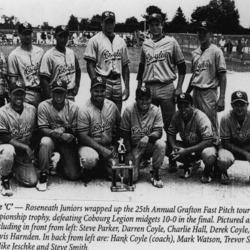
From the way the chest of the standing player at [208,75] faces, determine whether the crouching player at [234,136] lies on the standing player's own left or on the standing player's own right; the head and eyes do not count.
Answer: on the standing player's own left

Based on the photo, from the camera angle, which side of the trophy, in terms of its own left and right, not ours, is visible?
front

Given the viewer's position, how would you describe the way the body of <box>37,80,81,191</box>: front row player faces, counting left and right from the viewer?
facing the viewer

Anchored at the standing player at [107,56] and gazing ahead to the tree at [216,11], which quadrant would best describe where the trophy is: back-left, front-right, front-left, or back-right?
back-right

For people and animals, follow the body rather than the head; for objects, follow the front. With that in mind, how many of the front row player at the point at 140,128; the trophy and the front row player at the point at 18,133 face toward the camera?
3

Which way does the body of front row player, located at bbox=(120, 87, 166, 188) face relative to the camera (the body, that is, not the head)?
toward the camera

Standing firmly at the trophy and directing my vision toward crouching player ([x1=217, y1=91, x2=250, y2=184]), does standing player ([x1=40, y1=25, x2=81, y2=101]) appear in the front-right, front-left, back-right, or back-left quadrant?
back-left

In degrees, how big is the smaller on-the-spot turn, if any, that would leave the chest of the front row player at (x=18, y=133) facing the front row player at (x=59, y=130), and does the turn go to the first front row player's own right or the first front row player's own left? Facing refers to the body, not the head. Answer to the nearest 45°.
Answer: approximately 90° to the first front row player's own left

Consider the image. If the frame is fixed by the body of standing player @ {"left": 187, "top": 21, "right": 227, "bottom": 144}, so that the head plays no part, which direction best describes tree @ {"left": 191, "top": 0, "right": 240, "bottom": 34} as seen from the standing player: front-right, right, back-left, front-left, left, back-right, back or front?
back-right

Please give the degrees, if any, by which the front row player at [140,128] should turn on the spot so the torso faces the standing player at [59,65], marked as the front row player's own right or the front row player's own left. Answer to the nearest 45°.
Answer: approximately 90° to the front row player's own right

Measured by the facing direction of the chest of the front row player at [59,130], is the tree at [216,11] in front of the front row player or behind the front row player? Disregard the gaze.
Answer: behind
